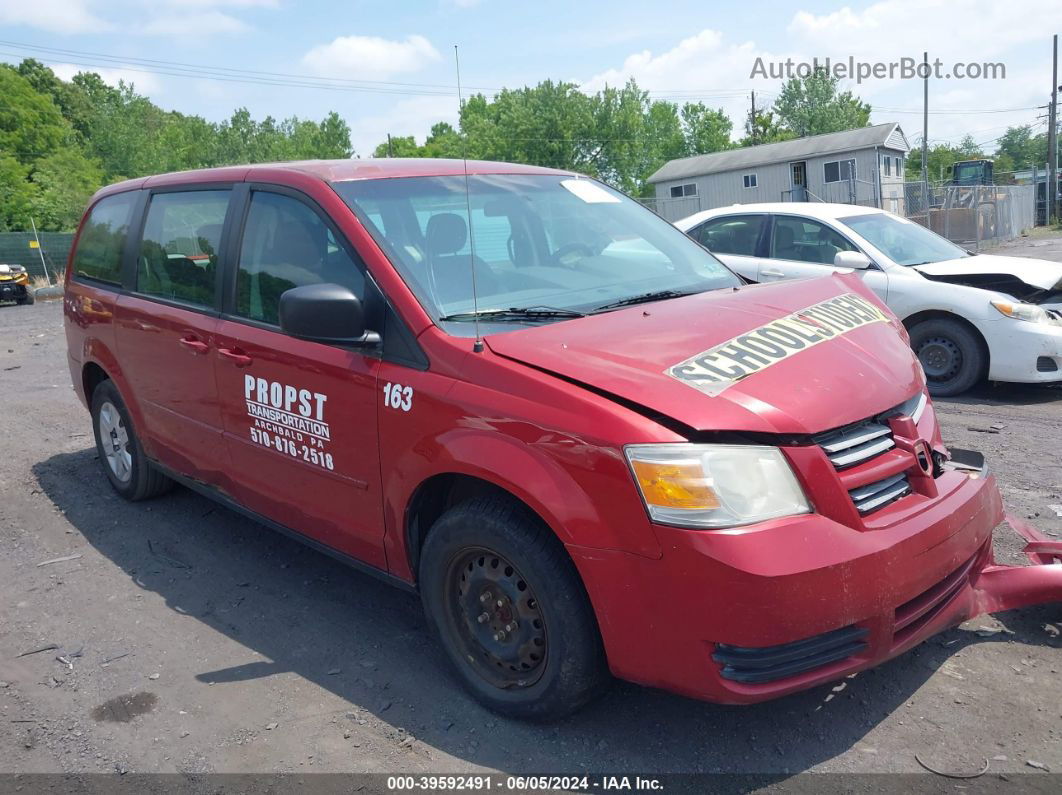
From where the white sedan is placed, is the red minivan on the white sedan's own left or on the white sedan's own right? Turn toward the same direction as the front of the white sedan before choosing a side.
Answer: on the white sedan's own right

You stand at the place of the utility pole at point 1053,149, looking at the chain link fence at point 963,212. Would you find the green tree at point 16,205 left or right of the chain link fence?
right

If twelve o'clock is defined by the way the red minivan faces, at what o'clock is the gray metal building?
The gray metal building is roughly at 8 o'clock from the red minivan.

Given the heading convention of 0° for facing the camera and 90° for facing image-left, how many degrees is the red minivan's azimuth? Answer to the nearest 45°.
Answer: approximately 315°

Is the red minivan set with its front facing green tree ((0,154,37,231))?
no

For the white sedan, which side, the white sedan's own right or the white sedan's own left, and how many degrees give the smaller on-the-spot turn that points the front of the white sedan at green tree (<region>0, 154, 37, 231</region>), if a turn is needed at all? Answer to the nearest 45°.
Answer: approximately 180°

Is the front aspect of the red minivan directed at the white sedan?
no

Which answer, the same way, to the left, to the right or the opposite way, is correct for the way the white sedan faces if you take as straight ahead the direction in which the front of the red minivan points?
the same way

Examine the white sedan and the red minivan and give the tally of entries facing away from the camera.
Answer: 0

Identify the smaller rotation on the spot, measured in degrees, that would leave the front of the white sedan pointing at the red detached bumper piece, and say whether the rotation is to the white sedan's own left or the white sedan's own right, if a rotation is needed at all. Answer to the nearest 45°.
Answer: approximately 45° to the white sedan's own right

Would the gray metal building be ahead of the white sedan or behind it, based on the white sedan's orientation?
behind
